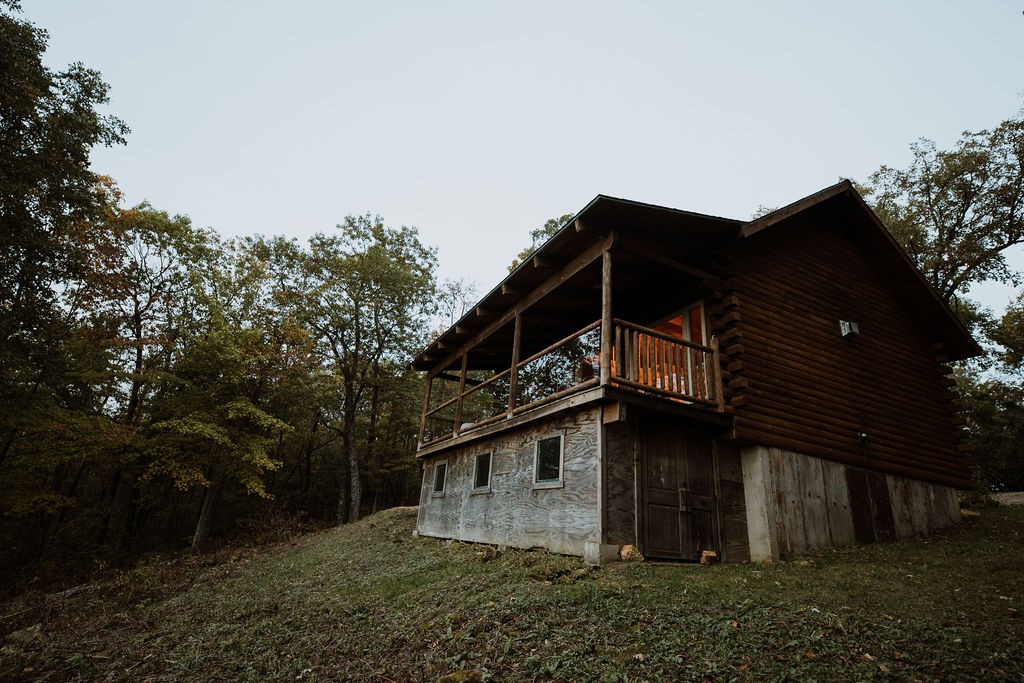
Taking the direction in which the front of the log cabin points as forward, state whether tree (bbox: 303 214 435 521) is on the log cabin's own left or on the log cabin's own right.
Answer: on the log cabin's own right

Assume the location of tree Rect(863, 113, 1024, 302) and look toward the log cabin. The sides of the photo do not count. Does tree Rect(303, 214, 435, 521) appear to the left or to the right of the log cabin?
right

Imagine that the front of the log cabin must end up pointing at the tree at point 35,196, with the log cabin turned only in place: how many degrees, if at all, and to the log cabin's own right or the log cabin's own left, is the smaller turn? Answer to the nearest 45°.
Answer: approximately 45° to the log cabin's own right

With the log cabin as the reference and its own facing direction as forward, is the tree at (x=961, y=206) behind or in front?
behind

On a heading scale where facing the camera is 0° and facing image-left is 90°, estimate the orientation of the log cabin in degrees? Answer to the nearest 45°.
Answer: approximately 45°

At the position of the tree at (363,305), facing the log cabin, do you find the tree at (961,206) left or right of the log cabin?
left
